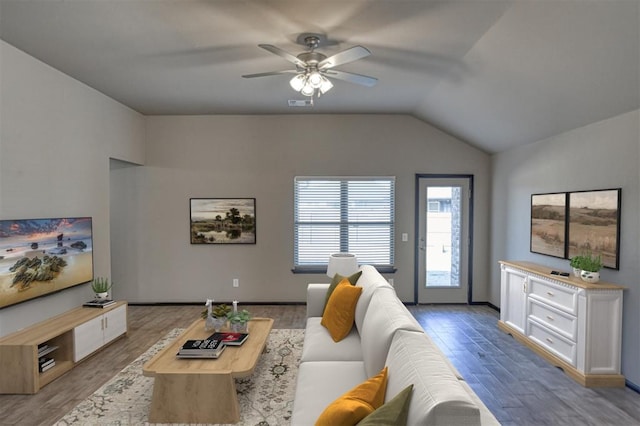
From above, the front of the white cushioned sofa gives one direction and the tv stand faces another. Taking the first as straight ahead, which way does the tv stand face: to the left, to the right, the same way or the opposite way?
the opposite way

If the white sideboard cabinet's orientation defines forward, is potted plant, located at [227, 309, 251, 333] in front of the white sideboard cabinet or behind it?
in front

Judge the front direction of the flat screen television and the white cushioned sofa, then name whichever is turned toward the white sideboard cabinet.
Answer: the flat screen television

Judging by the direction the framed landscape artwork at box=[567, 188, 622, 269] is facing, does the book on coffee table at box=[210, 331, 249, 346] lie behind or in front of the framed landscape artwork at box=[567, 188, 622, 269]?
in front

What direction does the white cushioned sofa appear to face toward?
to the viewer's left

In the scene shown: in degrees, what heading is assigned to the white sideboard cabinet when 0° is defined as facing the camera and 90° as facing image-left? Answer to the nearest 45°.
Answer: approximately 45°

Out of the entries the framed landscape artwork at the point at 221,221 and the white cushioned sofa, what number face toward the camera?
1

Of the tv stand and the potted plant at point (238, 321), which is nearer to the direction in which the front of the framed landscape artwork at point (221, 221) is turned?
the potted plant

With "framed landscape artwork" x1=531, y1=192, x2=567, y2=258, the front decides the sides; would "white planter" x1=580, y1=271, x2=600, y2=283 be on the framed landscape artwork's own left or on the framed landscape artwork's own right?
on the framed landscape artwork's own left

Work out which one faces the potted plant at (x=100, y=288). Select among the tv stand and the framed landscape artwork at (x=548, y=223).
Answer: the framed landscape artwork

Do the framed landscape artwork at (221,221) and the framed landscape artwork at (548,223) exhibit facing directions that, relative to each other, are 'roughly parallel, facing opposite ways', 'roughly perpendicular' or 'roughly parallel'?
roughly perpendicular

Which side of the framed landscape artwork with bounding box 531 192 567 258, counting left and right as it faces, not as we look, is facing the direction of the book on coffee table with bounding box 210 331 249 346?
front

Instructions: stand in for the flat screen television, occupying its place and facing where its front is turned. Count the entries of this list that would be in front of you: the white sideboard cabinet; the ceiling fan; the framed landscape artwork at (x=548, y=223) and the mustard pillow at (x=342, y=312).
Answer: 4

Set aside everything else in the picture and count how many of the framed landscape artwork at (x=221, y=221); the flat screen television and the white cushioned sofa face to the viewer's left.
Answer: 1

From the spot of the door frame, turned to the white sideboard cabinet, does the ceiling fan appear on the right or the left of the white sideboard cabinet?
right

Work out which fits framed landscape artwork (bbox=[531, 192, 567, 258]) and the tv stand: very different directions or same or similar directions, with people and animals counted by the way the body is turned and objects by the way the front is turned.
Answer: very different directions
